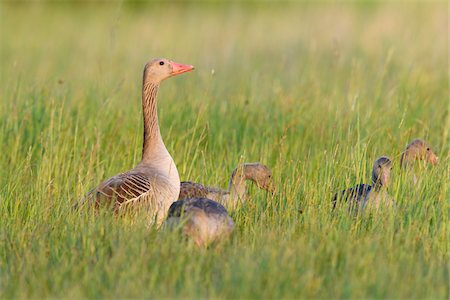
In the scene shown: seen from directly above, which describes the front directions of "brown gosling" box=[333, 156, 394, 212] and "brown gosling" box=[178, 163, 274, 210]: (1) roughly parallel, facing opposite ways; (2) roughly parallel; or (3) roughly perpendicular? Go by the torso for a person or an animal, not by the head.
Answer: roughly parallel

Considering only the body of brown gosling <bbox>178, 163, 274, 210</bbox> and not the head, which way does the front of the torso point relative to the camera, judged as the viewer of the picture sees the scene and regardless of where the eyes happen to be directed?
to the viewer's right

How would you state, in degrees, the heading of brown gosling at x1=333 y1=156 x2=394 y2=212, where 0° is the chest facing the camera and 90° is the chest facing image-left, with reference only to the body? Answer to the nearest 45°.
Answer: approximately 270°

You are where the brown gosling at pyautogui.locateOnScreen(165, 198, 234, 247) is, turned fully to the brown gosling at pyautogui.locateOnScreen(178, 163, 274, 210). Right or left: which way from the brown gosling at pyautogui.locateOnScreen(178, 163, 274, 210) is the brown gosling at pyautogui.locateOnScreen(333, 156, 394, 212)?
right

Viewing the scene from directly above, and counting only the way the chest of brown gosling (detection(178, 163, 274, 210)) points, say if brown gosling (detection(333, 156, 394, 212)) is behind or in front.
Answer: in front

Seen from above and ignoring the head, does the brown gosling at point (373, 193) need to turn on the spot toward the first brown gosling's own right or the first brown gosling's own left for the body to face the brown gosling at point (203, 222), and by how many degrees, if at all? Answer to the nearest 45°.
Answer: approximately 135° to the first brown gosling's own right

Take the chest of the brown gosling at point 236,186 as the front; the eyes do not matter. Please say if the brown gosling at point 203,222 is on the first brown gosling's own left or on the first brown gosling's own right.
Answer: on the first brown gosling's own right

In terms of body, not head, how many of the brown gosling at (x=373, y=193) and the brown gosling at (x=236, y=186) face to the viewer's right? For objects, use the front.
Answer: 2

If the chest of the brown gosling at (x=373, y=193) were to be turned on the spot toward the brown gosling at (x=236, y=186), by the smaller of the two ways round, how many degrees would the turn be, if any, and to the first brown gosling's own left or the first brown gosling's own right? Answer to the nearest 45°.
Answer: approximately 180°
